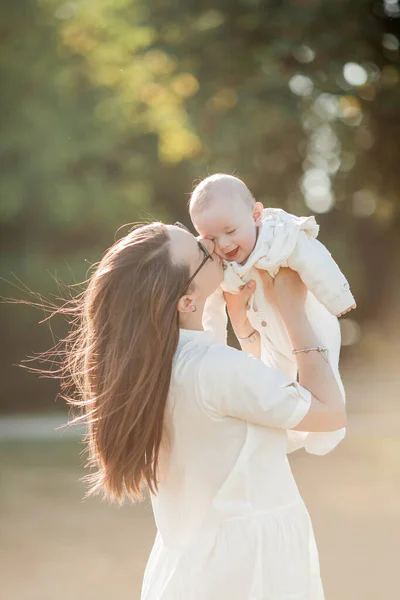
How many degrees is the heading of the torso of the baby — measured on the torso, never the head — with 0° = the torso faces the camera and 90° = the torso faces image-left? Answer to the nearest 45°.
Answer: approximately 45°
